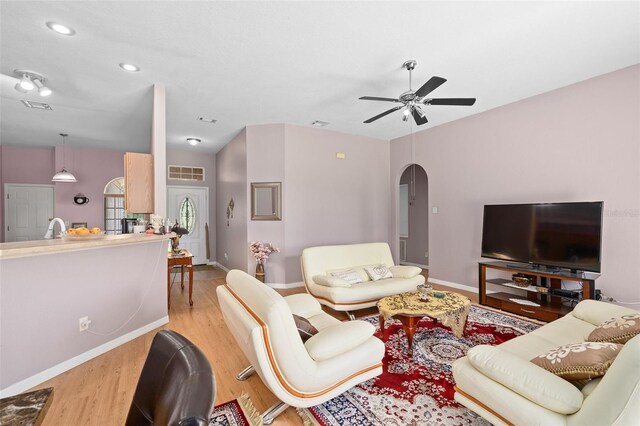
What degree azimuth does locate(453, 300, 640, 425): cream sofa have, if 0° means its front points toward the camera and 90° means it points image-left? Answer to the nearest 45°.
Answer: approximately 135°

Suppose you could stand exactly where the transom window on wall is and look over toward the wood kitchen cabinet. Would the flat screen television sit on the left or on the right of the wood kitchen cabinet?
left

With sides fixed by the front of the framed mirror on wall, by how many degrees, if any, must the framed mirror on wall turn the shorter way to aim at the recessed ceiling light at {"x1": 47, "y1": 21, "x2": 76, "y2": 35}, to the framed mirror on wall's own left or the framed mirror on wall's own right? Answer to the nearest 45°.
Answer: approximately 45° to the framed mirror on wall's own right

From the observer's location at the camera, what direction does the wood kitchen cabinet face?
facing to the left of the viewer

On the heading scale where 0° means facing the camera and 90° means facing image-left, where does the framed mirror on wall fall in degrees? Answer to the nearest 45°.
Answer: approximately 0°

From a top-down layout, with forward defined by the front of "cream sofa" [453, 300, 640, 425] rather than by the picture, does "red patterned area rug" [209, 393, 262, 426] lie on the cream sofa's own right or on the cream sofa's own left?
on the cream sofa's own left

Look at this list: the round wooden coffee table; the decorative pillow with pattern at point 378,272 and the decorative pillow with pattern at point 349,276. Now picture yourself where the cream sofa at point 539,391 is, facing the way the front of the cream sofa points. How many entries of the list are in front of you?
3

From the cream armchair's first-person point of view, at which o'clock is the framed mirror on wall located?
The framed mirror on wall is roughly at 10 o'clock from the cream armchair.
